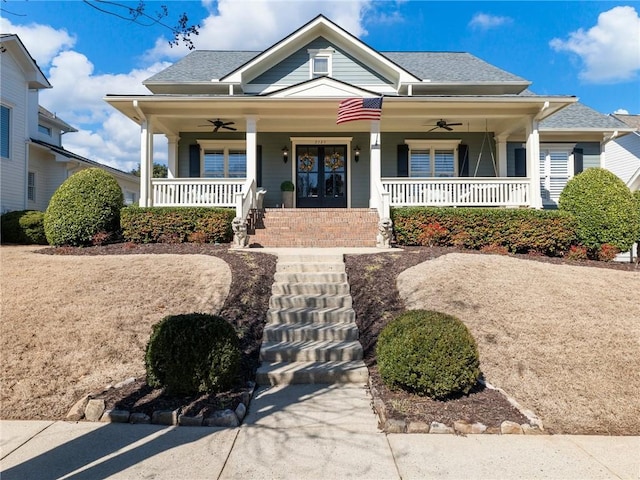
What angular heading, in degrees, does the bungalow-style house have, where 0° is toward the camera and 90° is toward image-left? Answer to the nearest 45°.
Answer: approximately 0°

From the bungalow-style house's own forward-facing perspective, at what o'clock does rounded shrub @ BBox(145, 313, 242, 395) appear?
The rounded shrub is roughly at 12 o'clock from the bungalow-style house.

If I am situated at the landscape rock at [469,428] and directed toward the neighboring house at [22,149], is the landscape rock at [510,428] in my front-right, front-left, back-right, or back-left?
back-right

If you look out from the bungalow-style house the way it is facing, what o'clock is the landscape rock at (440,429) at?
The landscape rock is roughly at 12 o'clock from the bungalow-style house.

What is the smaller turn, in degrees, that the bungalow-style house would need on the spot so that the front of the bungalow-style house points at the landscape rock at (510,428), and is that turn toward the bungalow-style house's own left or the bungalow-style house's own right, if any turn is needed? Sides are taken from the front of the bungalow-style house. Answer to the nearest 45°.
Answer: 0° — it already faces it

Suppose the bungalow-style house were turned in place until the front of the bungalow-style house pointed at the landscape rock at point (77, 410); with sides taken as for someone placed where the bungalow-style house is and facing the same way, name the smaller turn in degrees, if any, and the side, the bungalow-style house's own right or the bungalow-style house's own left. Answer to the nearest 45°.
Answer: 0° — it already faces it

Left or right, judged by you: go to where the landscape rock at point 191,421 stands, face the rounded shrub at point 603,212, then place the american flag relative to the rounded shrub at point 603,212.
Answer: left

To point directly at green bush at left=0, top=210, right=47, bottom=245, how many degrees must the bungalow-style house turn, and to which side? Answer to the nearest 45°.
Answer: approximately 90° to its right

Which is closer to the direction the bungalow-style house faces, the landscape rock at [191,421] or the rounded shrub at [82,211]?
the landscape rock

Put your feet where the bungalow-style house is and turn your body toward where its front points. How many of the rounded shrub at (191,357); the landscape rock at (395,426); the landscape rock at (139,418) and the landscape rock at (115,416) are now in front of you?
4

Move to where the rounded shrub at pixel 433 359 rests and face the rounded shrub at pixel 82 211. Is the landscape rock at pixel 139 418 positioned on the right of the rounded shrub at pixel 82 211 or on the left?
left

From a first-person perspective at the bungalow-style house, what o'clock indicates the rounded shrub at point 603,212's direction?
The rounded shrub is roughly at 10 o'clock from the bungalow-style house.

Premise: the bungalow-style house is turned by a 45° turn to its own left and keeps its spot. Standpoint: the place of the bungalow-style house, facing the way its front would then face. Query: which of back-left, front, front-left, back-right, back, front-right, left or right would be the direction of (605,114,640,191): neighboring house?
left

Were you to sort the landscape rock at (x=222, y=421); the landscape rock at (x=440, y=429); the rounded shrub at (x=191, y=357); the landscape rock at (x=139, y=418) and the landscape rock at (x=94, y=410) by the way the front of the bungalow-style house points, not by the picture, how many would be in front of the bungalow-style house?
5
